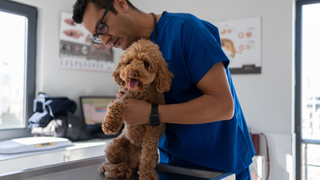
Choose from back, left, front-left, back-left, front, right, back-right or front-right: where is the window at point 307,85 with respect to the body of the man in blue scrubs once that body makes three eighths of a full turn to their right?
front

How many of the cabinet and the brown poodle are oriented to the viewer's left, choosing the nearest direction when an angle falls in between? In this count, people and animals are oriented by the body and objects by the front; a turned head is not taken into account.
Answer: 0

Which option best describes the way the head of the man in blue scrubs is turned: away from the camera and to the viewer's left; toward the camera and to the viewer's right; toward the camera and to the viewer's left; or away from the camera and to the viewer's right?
toward the camera and to the viewer's left

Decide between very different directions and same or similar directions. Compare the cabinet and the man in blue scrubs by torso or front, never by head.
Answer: very different directions

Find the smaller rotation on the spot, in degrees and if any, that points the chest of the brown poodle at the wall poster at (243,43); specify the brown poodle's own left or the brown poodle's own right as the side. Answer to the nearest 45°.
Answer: approximately 135° to the brown poodle's own left

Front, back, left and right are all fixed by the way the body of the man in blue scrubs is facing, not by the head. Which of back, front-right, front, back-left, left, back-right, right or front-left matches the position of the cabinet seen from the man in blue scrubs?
front-right

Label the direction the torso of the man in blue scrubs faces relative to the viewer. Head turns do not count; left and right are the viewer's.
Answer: facing to the left of the viewer

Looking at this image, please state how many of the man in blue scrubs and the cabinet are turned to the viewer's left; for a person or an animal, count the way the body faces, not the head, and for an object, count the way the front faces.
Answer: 1
